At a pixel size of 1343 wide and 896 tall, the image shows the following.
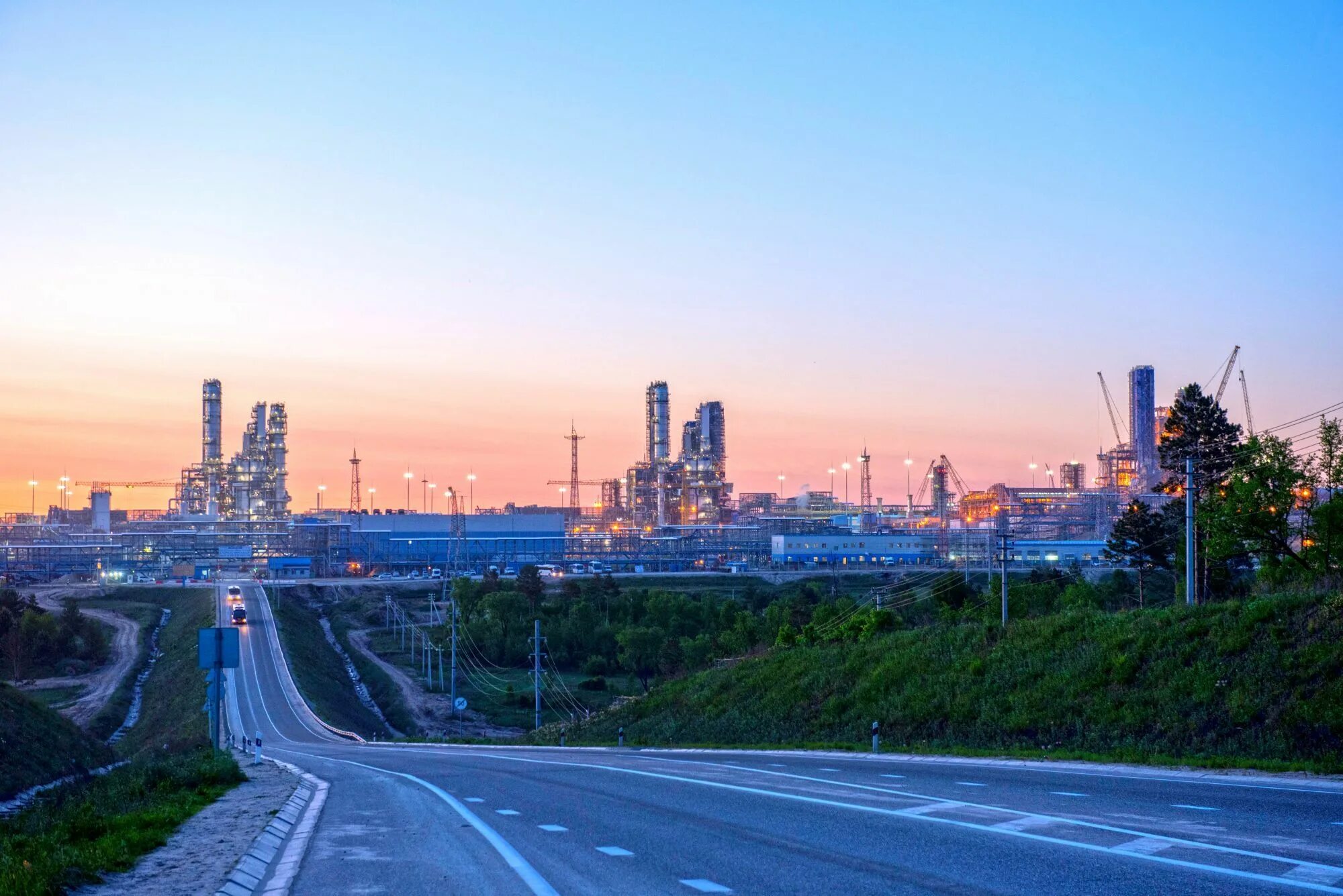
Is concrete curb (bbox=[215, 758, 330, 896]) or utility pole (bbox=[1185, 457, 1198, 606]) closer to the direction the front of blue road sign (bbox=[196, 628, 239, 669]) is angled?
the utility pole

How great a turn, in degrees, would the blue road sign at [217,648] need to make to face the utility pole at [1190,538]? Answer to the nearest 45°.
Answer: approximately 90° to its right

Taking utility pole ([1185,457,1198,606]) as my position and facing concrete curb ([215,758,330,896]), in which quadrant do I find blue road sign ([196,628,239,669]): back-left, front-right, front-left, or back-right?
front-right

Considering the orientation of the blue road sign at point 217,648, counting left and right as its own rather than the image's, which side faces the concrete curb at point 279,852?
back

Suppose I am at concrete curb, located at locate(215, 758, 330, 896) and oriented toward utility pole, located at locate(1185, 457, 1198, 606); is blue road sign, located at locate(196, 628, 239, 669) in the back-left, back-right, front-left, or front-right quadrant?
front-left

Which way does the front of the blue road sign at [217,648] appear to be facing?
away from the camera
